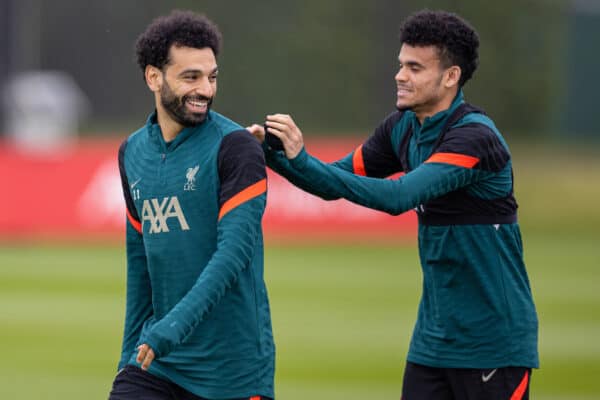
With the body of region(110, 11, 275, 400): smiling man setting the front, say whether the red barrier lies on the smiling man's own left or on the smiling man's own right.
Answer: on the smiling man's own right

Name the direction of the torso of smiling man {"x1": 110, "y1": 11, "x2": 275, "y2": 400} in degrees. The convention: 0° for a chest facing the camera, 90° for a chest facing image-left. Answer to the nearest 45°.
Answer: approximately 45°
